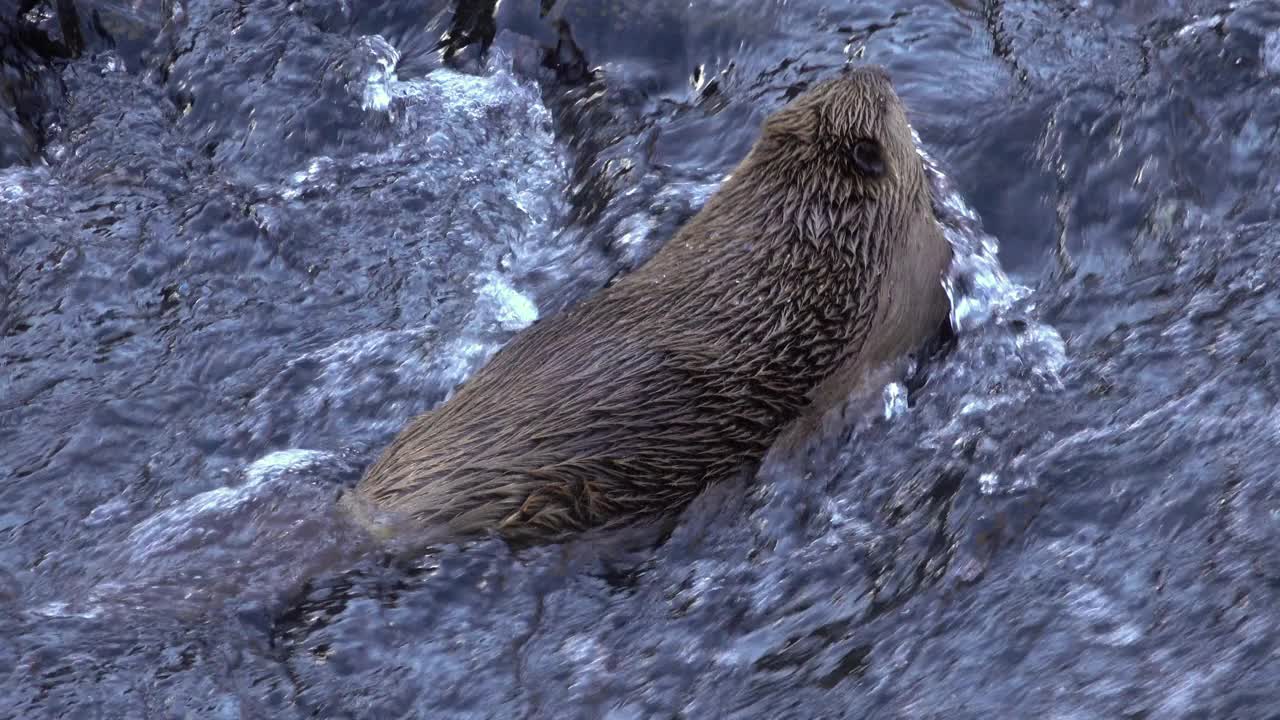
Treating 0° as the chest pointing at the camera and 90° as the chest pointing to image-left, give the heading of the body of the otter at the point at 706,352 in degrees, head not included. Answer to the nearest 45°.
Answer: approximately 225°
